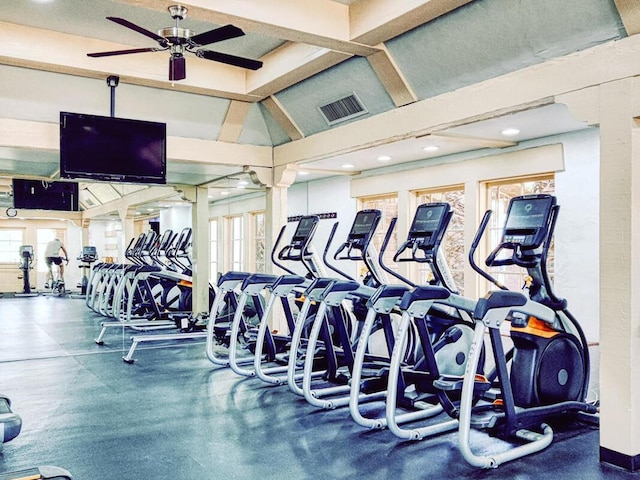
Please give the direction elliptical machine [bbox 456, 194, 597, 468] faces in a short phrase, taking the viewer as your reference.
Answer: facing away from the viewer and to the right of the viewer

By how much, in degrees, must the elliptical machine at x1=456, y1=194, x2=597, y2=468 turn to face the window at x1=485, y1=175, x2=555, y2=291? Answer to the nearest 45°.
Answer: approximately 45° to its left

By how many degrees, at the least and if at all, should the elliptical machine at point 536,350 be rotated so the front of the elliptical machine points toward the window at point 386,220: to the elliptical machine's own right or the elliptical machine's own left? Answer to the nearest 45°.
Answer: approximately 90° to the elliptical machine's own left
